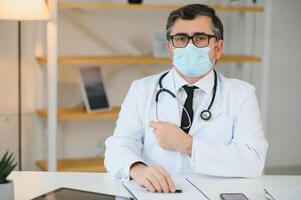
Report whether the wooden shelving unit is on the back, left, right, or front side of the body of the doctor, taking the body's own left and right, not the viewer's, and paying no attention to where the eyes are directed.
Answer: back

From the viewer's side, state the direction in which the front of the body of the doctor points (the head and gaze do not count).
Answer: toward the camera

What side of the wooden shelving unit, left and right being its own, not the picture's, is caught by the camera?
front

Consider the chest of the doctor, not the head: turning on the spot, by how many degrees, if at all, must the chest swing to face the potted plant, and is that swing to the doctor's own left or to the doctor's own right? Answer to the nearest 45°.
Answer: approximately 45° to the doctor's own right

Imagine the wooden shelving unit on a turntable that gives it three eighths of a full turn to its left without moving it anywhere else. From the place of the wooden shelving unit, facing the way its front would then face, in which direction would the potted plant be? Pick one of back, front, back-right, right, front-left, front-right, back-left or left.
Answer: back-right

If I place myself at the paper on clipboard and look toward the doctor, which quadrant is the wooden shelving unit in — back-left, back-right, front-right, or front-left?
front-left

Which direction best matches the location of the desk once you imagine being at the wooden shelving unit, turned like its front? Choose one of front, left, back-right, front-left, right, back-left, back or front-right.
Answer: front

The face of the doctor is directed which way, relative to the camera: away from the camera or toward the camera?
toward the camera

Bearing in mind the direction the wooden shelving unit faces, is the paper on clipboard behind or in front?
in front

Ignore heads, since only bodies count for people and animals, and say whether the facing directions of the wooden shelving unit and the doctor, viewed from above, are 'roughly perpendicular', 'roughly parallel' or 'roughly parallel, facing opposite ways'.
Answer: roughly parallel
